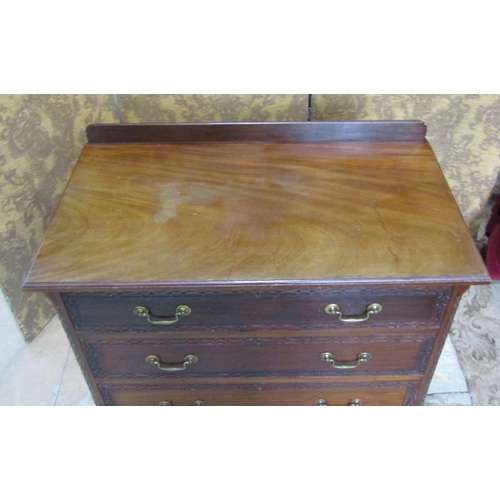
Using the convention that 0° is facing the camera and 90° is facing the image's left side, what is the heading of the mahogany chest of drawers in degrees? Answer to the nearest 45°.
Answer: approximately 0°
